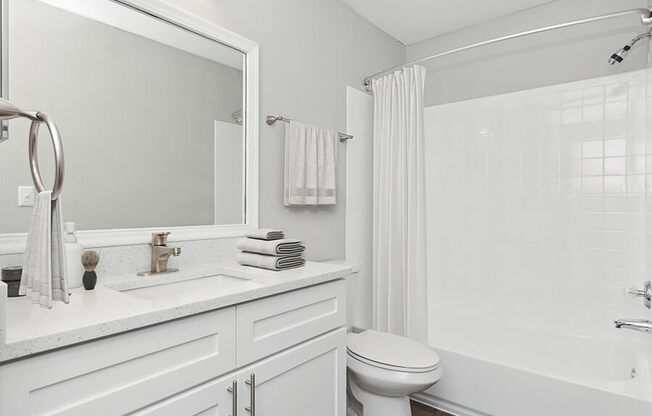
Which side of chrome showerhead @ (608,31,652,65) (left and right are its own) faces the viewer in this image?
left

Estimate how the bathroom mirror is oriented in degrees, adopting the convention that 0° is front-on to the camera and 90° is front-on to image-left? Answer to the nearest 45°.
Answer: approximately 315°

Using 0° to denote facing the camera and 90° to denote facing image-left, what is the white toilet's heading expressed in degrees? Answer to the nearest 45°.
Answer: approximately 315°

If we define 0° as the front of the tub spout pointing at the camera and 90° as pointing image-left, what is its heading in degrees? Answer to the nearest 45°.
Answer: approximately 90°

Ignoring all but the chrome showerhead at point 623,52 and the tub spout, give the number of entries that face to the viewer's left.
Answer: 2

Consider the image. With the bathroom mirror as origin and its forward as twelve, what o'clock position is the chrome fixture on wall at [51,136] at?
The chrome fixture on wall is roughly at 2 o'clock from the bathroom mirror.

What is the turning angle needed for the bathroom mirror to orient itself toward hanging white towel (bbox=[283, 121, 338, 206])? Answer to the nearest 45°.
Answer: approximately 45° to its left

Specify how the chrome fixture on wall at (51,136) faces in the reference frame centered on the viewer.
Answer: facing to the right of the viewer
